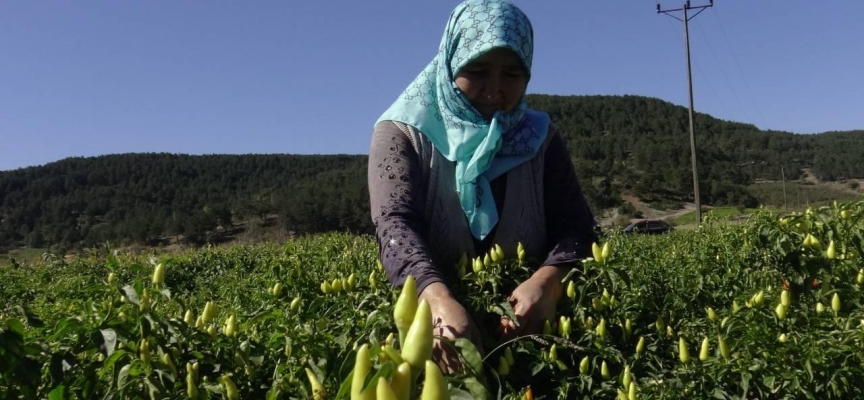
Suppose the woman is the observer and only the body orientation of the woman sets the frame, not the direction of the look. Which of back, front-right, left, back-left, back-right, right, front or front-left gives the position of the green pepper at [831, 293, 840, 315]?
left

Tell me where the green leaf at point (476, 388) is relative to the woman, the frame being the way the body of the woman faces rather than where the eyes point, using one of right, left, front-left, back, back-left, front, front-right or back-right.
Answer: front

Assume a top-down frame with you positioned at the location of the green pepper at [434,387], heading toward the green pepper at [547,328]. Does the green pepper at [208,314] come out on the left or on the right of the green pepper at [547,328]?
left

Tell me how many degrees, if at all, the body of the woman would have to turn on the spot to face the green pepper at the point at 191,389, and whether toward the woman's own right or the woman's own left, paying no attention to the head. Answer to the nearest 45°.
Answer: approximately 45° to the woman's own right

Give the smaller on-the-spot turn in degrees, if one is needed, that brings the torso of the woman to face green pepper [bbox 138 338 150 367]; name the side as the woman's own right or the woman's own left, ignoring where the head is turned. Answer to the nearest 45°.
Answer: approximately 45° to the woman's own right

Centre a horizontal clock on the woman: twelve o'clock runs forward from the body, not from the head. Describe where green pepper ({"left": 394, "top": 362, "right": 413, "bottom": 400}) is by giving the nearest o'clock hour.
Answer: The green pepper is roughly at 12 o'clock from the woman.

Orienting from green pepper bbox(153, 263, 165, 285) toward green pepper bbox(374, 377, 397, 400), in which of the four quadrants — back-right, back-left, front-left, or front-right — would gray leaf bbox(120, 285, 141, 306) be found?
front-right

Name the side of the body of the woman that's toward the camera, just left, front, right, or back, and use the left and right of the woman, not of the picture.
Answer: front

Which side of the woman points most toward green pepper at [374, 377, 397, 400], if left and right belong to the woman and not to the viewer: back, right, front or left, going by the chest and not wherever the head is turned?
front

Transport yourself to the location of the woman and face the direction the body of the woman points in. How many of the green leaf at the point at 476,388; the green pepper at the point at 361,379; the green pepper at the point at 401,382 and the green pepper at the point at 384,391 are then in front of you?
4

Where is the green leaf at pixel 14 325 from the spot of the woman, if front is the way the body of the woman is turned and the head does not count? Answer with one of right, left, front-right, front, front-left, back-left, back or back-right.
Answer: front-right

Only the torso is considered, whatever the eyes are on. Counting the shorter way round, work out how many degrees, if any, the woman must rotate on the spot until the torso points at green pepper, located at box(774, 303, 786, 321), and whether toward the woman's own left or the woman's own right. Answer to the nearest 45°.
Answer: approximately 90° to the woman's own left

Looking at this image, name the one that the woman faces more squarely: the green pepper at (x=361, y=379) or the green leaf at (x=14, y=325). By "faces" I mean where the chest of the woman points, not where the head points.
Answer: the green pepper

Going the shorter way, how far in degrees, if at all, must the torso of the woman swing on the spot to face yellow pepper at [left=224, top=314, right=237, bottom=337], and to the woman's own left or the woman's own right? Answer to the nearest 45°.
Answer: approximately 45° to the woman's own right

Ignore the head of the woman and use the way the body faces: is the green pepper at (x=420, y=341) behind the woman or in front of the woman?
in front

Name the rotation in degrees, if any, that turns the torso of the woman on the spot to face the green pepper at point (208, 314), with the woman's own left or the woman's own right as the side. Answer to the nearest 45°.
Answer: approximately 45° to the woman's own right
